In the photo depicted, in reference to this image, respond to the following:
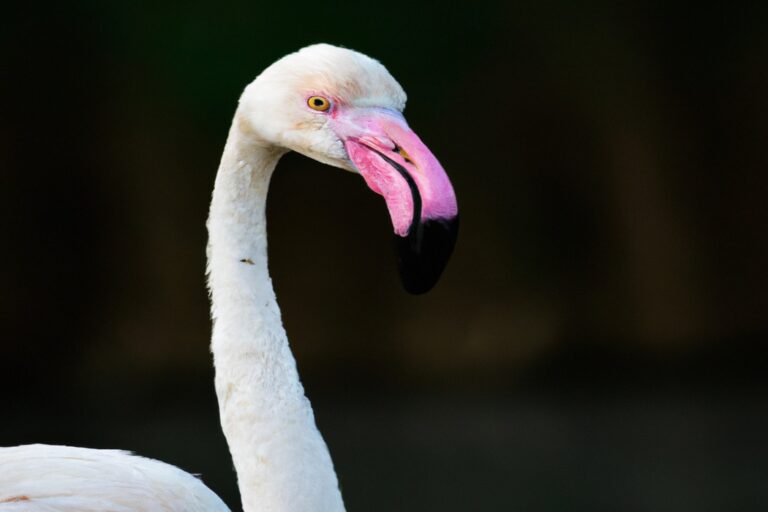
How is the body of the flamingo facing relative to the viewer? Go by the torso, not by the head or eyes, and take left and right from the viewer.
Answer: facing to the right of the viewer
